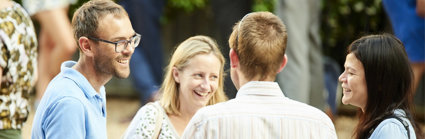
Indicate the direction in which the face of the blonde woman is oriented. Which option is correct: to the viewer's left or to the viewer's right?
to the viewer's right

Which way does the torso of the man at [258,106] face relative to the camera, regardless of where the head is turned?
away from the camera

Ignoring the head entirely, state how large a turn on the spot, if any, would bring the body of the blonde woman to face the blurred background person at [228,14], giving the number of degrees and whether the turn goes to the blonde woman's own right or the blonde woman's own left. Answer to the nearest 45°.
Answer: approximately 135° to the blonde woman's own left

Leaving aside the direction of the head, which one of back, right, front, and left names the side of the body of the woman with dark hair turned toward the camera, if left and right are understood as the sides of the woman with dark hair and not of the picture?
left

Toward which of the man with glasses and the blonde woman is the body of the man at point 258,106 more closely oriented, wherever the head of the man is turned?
the blonde woman

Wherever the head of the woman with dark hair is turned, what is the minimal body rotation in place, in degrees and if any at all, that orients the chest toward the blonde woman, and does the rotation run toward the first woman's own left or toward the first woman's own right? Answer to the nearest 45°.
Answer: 0° — they already face them

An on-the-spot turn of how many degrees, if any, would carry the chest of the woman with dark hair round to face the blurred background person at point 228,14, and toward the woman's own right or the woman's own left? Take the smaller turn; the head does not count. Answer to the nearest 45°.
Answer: approximately 45° to the woman's own right

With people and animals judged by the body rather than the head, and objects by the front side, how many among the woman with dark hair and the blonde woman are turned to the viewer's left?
1

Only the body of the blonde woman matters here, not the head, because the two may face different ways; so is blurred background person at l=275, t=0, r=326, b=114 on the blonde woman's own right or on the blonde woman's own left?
on the blonde woman's own left

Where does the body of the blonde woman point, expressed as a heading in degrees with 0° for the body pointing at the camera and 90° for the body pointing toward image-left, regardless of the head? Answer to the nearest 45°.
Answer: approximately 315°

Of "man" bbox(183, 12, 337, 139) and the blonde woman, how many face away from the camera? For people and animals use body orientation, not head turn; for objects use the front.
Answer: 1
